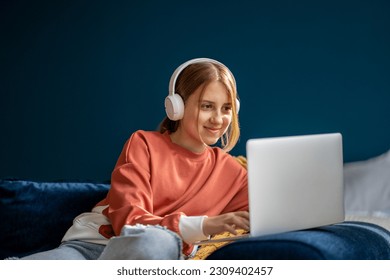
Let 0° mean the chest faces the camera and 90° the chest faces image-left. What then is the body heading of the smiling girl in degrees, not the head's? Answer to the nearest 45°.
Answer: approximately 315°

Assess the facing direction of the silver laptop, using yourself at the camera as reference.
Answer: facing away from the viewer and to the left of the viewer

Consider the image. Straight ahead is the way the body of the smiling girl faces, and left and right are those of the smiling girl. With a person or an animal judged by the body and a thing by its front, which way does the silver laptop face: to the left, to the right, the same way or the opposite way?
the opposite way
